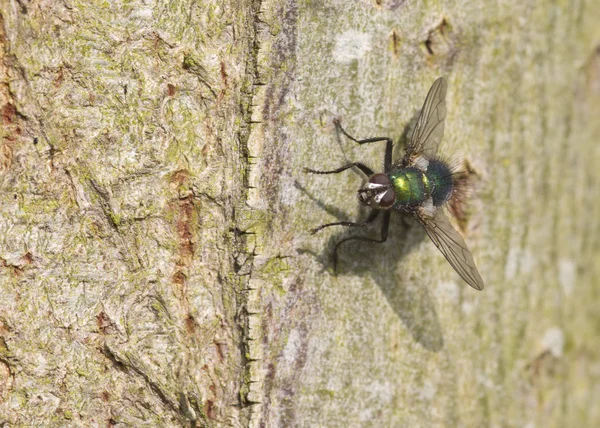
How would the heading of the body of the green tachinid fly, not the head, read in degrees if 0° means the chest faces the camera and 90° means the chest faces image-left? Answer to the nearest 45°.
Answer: approximately 90°
